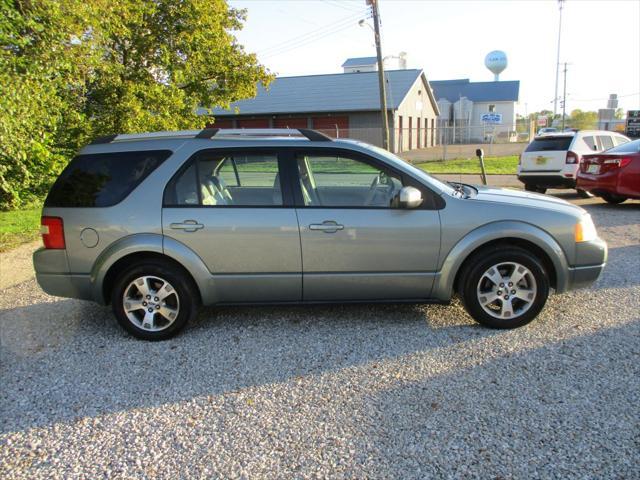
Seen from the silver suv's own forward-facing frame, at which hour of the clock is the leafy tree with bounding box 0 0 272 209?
The leafy tree is roughly at 8 o'clock from the silver suv.

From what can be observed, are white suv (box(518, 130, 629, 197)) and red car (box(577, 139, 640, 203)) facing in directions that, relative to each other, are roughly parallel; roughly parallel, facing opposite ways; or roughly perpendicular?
roughly parallel

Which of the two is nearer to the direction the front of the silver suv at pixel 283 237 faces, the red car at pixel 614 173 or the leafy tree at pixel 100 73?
the red car

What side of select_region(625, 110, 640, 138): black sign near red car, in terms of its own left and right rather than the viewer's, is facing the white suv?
front

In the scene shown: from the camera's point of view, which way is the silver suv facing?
to the viewer's right

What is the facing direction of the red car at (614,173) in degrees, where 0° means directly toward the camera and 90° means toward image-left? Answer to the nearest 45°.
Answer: approximately 225°

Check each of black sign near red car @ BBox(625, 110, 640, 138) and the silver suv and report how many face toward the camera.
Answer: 1

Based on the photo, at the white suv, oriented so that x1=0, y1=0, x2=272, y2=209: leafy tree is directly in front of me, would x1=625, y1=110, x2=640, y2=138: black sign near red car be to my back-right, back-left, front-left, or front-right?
back-right

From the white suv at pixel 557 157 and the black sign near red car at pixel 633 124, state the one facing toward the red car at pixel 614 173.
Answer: the black sign near red car

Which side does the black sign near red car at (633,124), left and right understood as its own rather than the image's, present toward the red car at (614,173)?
front

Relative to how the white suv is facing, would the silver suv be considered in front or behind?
behind

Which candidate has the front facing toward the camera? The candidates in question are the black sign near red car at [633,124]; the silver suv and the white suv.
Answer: the black sign near red car

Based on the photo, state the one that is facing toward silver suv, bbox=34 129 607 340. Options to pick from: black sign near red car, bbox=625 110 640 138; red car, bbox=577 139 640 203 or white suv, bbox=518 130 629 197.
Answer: the black sign near red car

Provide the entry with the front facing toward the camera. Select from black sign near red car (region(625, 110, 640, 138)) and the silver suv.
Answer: the black sign near red car

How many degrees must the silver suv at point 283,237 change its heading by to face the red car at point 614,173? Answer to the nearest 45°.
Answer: approximately 45° to its left

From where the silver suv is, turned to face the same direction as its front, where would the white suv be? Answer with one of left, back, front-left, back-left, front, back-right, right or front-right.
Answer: front-left

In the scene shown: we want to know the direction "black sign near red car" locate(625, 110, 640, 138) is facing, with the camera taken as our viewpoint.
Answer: facing the viewer

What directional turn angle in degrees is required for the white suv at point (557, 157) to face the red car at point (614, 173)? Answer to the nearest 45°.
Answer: approximately 90° to its right
